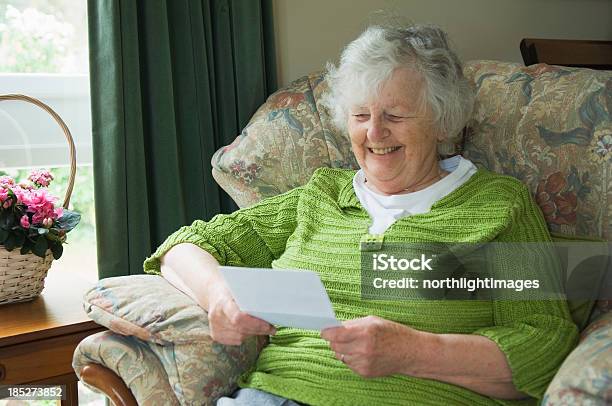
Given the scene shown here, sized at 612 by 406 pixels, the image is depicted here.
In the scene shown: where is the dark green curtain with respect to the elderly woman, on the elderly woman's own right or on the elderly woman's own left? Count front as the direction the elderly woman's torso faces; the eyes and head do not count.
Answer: on the elderly woman's own right

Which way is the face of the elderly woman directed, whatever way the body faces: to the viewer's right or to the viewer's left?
to the viewer's left
